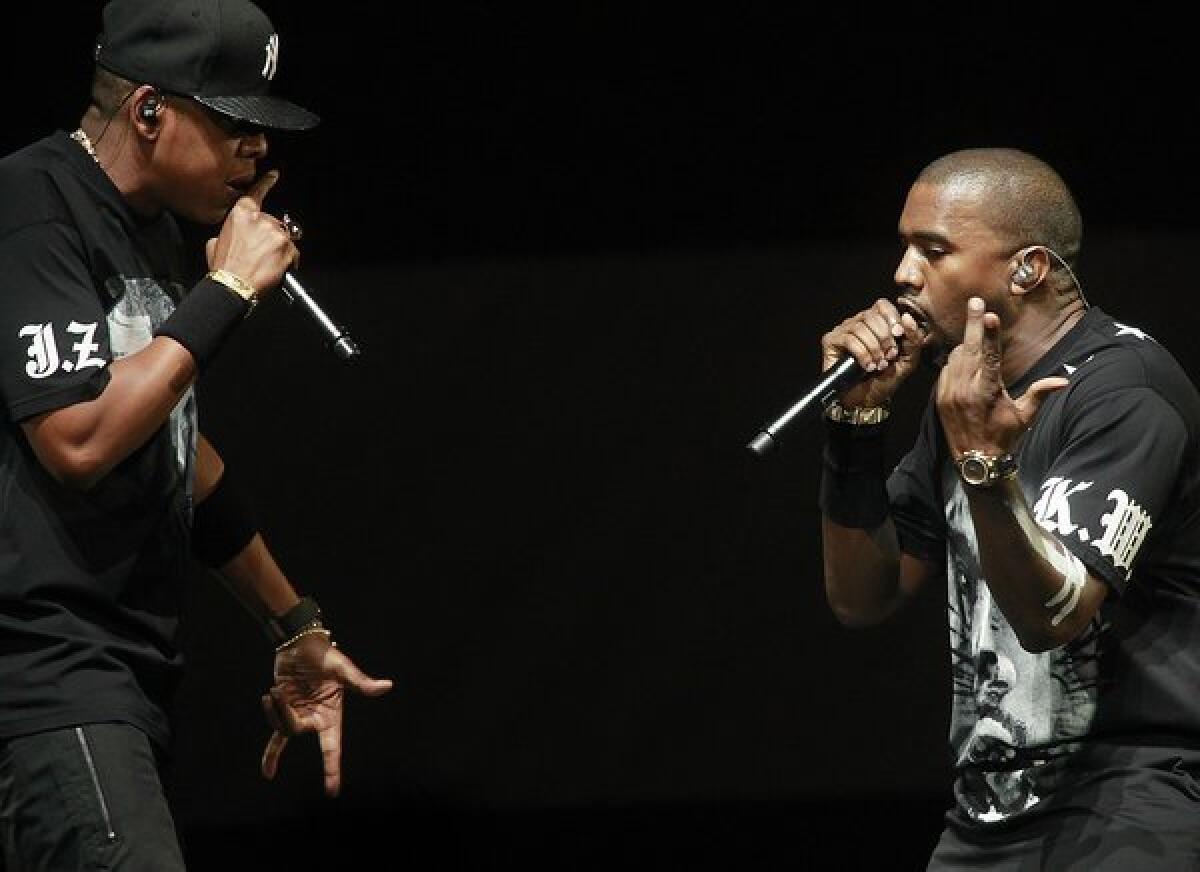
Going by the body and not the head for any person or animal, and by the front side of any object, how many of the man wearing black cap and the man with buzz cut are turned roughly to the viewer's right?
1

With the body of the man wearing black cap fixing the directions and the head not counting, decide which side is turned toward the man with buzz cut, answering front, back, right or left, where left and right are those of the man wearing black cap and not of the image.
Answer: front

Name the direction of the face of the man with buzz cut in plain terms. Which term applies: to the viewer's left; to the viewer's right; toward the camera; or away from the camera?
to the viewer's left

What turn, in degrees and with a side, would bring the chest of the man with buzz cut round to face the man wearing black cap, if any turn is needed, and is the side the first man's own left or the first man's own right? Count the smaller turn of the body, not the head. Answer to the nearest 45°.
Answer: approximately 45° to the first man's own right

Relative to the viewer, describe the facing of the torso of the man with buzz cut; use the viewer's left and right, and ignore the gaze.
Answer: facing the viewer and to the left of the viewer

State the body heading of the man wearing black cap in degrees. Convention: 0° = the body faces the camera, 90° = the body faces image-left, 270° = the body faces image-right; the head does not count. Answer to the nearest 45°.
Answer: approximately 270°
